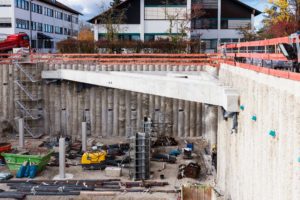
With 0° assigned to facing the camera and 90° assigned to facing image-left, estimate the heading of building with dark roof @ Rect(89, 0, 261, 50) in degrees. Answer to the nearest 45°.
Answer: approximately 0°

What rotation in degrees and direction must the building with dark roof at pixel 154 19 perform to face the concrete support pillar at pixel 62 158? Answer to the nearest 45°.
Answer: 0° — it already faces it

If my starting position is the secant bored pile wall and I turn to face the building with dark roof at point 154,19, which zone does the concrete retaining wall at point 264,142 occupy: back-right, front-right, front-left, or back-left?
back-right

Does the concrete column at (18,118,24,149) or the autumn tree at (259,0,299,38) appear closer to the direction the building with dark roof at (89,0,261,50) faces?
the concrete column

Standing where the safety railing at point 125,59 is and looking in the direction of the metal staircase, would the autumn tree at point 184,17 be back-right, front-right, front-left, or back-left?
back-right

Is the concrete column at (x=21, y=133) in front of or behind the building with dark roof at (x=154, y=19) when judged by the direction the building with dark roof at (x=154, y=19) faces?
in front

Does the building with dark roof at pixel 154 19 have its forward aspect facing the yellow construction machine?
yes

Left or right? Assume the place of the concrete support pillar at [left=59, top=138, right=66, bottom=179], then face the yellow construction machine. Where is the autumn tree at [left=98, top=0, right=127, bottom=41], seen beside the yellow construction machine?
left

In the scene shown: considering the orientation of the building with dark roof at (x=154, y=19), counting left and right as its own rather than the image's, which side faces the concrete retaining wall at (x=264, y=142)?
front

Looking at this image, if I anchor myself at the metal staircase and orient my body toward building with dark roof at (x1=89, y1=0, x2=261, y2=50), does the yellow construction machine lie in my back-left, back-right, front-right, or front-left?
back-right

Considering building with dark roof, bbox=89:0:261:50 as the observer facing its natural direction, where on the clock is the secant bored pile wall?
The secant bored pile wall is roughly at 12 o'clock from the building with dark roof.

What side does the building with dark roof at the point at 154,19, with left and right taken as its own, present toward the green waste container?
front

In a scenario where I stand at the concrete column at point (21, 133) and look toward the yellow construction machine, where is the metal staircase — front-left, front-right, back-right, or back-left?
back-left

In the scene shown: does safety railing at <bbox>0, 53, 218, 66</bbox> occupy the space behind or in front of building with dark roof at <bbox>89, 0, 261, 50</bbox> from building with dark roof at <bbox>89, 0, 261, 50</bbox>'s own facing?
in front
